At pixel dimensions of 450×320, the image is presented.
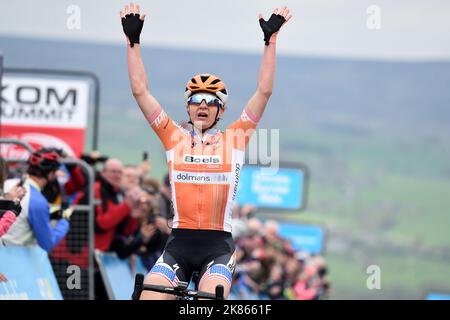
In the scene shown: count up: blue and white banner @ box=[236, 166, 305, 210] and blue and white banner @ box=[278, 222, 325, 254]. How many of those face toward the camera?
2

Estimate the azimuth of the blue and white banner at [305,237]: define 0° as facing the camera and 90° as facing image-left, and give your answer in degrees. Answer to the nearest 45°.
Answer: approximately 0°

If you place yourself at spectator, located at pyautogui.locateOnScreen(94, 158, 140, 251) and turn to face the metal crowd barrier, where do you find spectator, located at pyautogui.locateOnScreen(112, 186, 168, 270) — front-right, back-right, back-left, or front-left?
back-left
